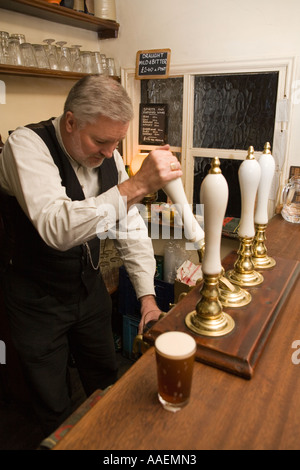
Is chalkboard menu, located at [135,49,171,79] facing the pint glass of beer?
yes

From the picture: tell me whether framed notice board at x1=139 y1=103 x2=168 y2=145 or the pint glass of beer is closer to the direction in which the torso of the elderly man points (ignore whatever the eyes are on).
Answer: the pint glass of beer

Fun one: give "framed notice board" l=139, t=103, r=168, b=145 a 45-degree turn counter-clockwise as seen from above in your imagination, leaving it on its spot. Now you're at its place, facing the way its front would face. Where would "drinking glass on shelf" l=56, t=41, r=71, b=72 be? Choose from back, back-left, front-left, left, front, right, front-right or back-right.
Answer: right

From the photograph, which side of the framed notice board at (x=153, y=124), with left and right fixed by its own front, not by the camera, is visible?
front

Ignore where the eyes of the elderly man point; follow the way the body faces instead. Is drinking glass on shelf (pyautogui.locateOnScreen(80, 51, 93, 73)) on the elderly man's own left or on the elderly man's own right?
on the elderly man's own left

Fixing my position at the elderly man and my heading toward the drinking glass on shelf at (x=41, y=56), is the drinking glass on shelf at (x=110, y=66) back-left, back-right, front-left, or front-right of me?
front-right

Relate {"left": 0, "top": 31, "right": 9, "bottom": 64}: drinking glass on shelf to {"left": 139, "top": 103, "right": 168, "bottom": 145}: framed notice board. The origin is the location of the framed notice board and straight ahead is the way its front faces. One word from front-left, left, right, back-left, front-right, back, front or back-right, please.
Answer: front-right

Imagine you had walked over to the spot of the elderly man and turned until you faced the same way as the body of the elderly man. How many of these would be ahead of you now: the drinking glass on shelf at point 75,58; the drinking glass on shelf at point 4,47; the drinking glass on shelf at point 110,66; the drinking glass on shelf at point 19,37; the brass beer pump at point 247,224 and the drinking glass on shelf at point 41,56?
1

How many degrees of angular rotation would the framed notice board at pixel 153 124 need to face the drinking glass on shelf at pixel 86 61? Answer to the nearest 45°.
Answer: approximately 45° to its right

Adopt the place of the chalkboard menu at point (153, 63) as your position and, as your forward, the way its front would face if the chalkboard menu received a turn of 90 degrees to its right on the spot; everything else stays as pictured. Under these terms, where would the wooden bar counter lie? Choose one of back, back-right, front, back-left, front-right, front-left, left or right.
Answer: left

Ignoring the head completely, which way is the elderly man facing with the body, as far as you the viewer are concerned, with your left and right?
facing the viewer and to the right of the viewer

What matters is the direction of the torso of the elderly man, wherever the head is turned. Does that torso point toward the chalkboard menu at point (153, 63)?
no

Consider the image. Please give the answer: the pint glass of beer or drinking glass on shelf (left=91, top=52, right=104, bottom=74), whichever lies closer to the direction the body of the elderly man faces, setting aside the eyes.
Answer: the pint glass of beer

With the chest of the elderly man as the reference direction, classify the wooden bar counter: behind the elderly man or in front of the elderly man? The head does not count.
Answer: in front
